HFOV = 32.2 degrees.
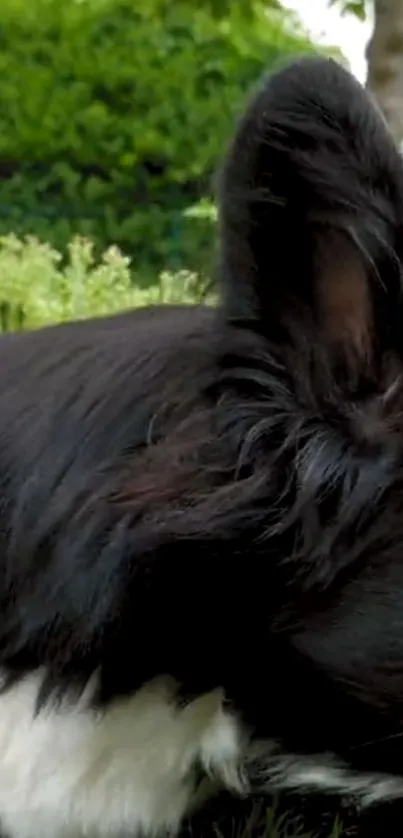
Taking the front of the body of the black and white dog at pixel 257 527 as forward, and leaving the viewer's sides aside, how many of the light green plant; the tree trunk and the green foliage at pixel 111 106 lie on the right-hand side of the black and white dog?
0

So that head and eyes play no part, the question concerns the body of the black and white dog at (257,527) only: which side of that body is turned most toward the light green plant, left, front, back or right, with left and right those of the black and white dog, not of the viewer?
left

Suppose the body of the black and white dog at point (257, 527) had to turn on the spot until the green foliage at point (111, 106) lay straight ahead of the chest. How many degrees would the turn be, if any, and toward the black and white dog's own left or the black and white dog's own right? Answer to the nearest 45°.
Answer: approximately 90° to the black and white dog's own left

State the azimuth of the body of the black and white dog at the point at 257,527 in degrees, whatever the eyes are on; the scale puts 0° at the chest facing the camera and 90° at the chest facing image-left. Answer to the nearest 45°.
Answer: approximately 270°

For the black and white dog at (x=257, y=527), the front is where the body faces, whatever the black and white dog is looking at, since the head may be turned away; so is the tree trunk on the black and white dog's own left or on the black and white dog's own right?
on the black and white dog's own left
